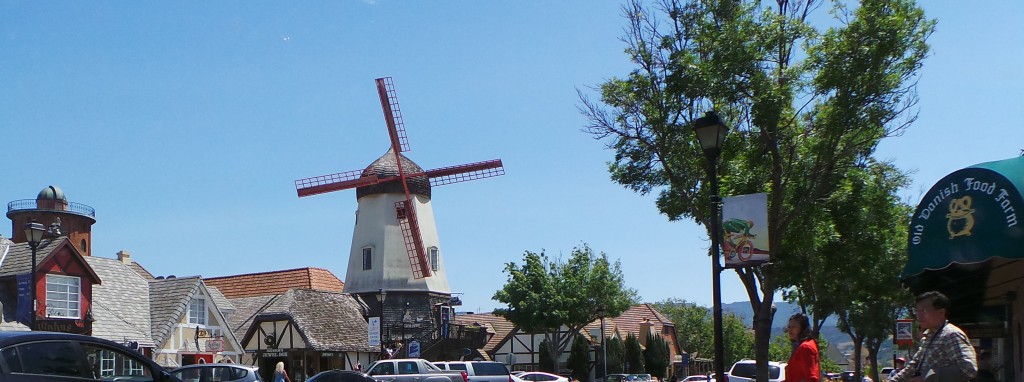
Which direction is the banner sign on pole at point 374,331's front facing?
toward the camera

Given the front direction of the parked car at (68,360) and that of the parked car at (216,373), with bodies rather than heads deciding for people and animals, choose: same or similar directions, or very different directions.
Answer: very different directions

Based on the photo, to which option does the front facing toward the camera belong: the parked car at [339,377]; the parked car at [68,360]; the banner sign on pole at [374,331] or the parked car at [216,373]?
the banner sign on pole

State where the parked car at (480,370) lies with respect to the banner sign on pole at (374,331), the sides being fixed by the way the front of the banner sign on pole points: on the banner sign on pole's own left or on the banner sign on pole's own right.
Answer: on the banner sign on pole's own left

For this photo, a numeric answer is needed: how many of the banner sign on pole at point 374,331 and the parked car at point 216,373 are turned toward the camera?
1
